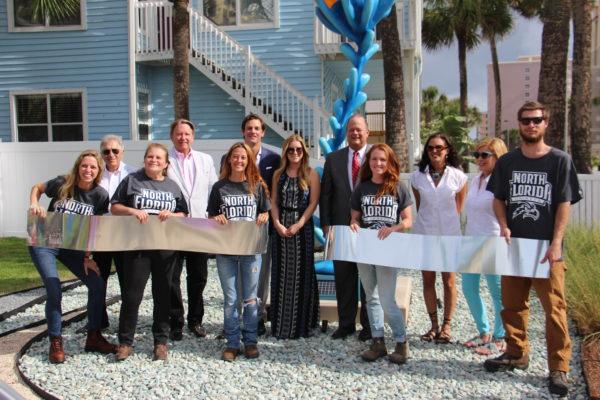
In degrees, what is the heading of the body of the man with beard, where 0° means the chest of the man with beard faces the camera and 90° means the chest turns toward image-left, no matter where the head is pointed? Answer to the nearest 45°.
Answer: approximately 0°

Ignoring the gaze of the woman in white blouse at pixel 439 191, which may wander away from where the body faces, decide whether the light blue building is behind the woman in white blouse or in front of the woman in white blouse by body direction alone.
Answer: behind

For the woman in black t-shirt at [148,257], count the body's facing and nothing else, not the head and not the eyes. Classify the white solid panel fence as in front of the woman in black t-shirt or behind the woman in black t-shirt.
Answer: behind

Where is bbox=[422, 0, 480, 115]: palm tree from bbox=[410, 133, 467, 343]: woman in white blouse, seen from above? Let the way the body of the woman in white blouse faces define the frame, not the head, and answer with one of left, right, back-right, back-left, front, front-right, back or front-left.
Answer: back

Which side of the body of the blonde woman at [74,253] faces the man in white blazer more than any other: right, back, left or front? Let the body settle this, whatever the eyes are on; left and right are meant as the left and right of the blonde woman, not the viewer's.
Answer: left

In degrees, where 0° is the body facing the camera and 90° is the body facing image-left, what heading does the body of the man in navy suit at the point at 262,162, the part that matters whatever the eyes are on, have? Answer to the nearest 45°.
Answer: approximately 0°

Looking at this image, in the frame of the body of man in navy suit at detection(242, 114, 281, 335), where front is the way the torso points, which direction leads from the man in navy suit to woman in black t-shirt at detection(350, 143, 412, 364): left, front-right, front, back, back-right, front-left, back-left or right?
front-left

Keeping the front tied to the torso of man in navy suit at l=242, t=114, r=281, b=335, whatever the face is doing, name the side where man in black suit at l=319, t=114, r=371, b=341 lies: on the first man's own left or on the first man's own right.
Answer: on the first man's own left
